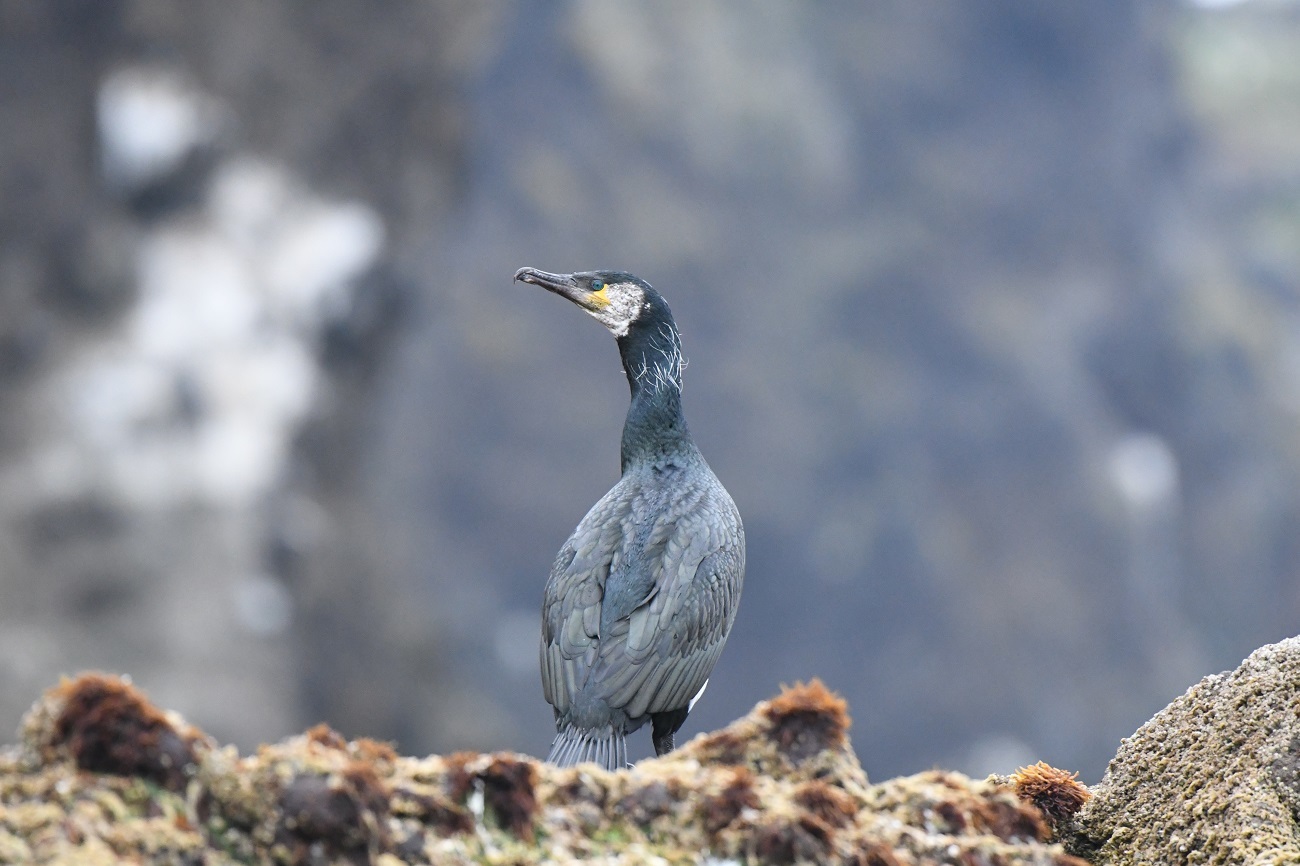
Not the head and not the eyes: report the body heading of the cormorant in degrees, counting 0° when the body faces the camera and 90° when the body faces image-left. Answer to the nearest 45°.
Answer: approximately 225°

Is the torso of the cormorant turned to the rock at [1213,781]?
no
